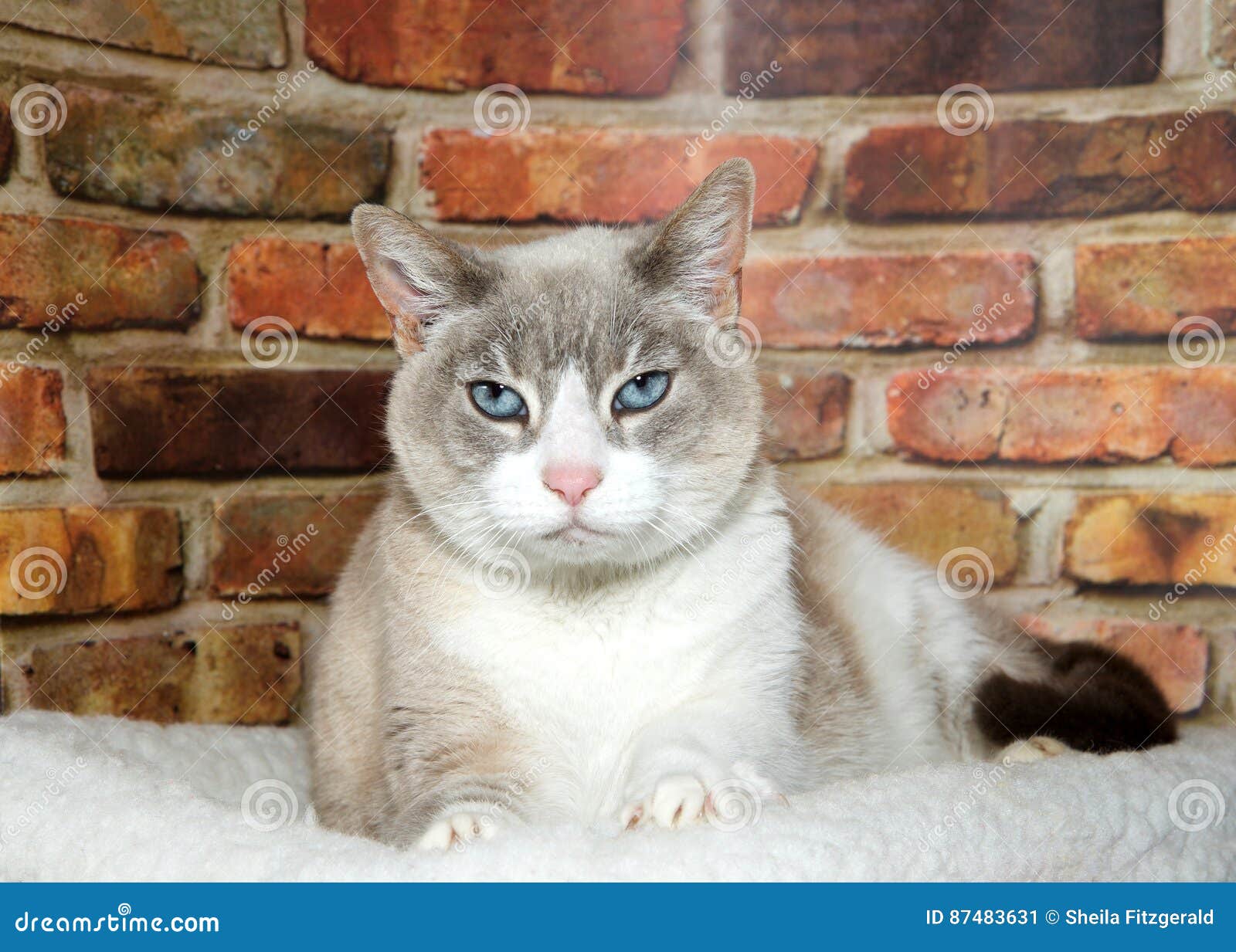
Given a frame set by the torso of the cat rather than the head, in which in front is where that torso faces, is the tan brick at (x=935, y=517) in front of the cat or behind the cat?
behind

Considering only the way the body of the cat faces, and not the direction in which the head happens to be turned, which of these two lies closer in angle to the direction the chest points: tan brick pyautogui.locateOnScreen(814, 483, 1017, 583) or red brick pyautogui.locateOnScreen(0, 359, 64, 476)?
the red brick

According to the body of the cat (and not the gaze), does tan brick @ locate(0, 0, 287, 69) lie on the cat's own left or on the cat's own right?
on the cat's own right

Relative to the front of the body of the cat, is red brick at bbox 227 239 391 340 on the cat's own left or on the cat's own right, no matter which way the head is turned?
on the cat's own right

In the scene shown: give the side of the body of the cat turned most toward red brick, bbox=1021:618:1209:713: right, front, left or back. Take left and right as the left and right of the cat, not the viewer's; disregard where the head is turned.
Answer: back

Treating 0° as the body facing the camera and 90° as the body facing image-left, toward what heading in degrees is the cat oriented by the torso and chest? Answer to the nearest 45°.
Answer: approximately 45°
